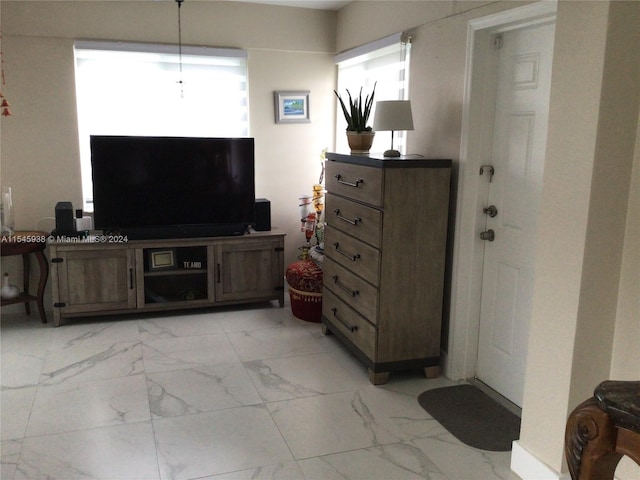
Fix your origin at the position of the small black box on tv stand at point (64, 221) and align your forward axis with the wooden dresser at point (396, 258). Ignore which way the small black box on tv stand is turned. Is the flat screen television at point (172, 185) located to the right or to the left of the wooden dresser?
left

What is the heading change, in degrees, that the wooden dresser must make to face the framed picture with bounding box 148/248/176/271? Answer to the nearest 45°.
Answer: approximately 90° to its right

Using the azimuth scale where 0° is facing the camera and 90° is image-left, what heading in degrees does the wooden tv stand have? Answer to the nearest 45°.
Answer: approximately 0°

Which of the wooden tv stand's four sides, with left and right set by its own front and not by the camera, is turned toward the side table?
right

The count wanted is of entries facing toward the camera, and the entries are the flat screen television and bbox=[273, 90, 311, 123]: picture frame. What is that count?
2

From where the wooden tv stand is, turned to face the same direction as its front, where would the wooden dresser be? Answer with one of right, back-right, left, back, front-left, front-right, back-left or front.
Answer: front-left

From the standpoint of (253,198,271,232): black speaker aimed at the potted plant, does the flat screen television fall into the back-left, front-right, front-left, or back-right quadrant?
back-right

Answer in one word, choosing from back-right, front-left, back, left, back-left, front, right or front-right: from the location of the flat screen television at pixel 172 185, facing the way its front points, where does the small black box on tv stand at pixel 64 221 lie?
right

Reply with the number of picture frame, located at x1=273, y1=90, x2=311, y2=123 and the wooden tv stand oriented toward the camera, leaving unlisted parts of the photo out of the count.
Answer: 2

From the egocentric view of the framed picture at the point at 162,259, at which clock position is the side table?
The side table is roughly at 3 o'clock from the framed picture.
